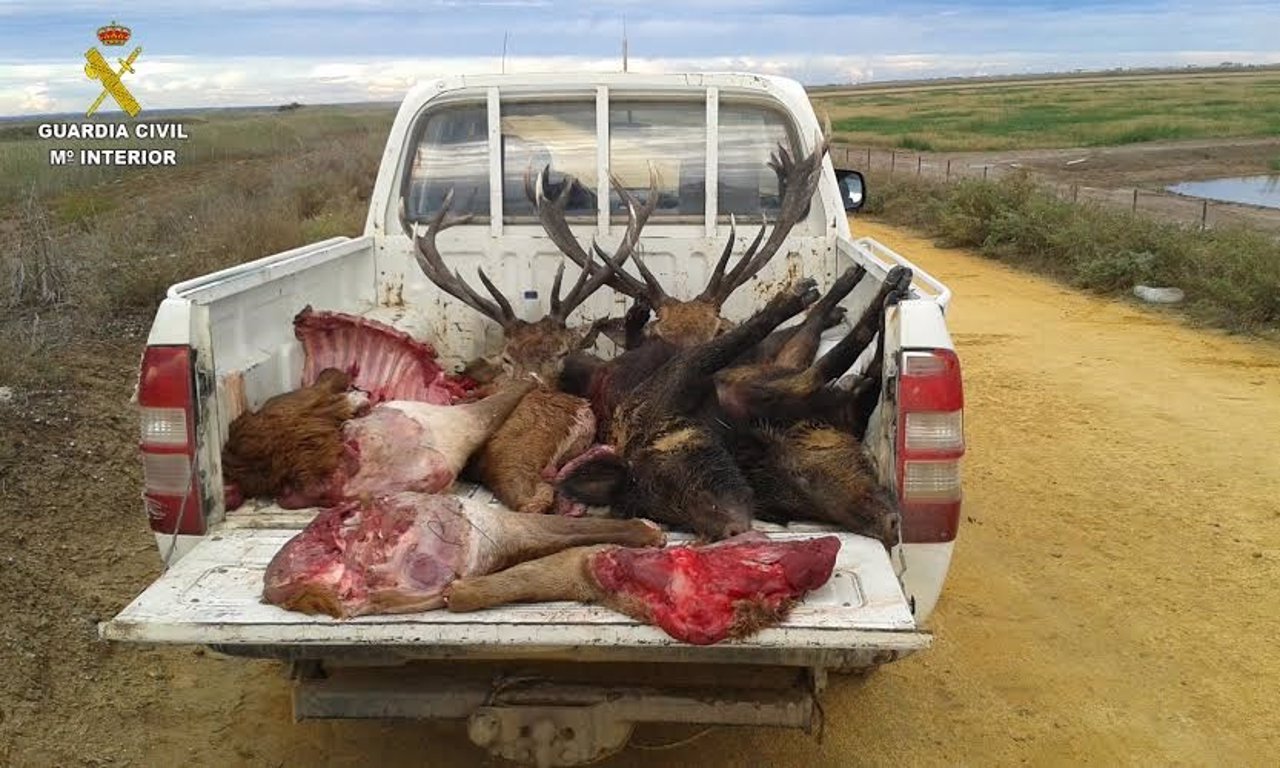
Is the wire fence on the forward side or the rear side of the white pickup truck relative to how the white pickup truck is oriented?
on the forward side

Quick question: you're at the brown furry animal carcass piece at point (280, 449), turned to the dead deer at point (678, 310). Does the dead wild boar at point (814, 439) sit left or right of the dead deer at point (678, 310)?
right

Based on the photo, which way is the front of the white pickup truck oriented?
away from the camera
